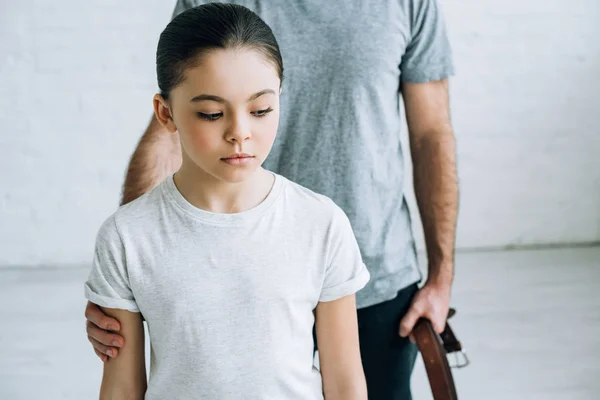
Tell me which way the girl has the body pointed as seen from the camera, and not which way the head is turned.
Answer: toward the camera

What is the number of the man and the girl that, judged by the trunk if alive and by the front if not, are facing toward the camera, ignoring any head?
2

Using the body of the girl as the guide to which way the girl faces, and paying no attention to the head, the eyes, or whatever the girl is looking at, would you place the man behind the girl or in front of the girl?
behind

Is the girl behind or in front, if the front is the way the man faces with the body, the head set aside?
in front

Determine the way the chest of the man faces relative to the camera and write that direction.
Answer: toward the camera
